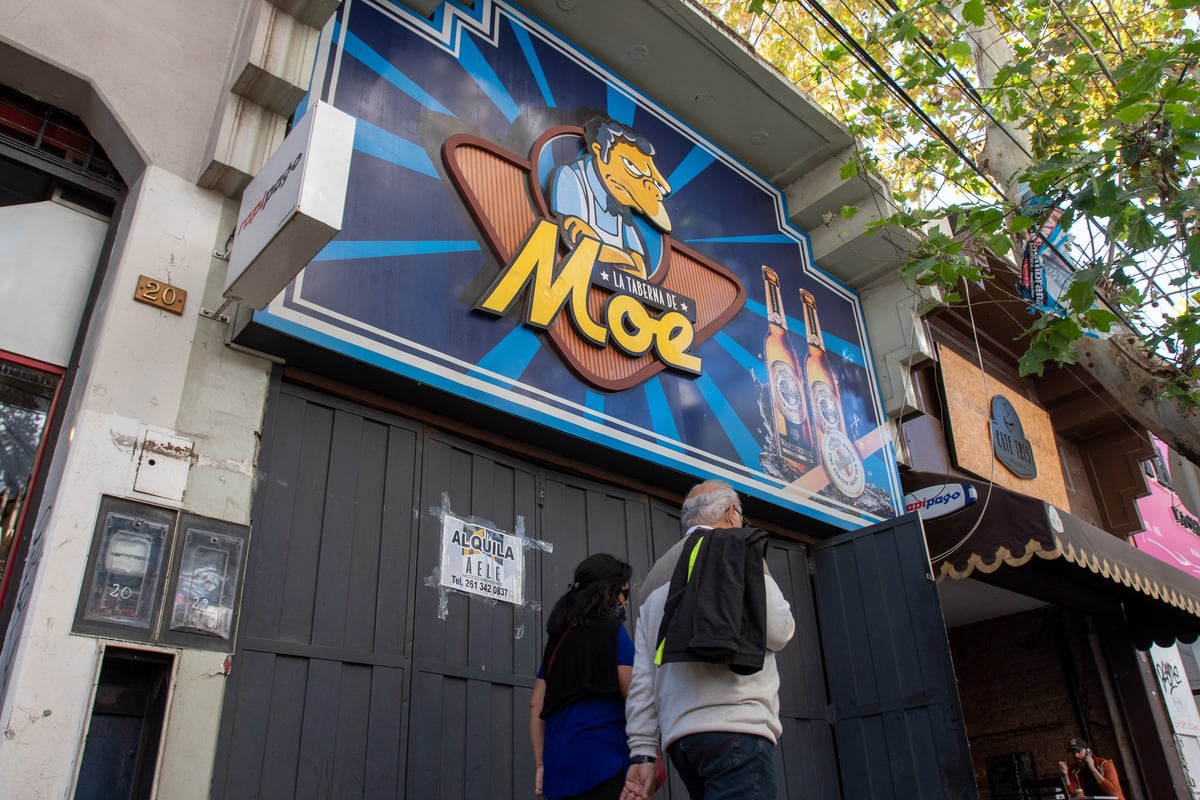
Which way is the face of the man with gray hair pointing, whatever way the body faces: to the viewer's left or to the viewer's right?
to the viewer's right

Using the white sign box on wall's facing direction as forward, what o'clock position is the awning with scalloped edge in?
The awning with scalloped edge is roughly at 7 o'clock from the white sign box on wall.

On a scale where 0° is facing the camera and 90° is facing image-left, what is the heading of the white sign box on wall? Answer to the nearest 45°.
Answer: approximately 45°

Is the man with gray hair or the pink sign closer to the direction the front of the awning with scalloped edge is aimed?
the man with gray hair

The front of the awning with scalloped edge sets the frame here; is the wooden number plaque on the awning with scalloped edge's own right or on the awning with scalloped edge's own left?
on the awning with scalloped edge's own right

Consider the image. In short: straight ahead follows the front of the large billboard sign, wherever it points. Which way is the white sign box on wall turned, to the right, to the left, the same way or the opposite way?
to the right

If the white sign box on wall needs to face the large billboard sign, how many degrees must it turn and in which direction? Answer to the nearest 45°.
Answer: approximately 180°

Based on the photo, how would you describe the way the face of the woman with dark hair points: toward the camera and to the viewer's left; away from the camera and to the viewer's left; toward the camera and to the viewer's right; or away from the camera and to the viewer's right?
away from the camera and to the viewer's right

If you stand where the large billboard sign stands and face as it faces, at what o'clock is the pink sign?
The pink sign is roughly at 9 o'clock from the large billboard sign.

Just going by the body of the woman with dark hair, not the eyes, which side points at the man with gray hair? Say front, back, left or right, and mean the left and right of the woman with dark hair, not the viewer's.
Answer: right

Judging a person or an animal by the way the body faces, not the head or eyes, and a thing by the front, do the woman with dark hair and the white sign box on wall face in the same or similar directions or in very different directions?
very different directions

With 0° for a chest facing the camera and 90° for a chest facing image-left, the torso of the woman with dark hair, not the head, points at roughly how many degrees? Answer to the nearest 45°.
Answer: approximately 225°
